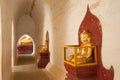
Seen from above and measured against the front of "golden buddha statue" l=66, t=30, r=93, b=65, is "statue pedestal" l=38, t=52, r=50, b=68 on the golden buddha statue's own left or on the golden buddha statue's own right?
on the golden buddha statue's own right

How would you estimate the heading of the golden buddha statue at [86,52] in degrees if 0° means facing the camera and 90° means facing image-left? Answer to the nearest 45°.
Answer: approximately 45°
